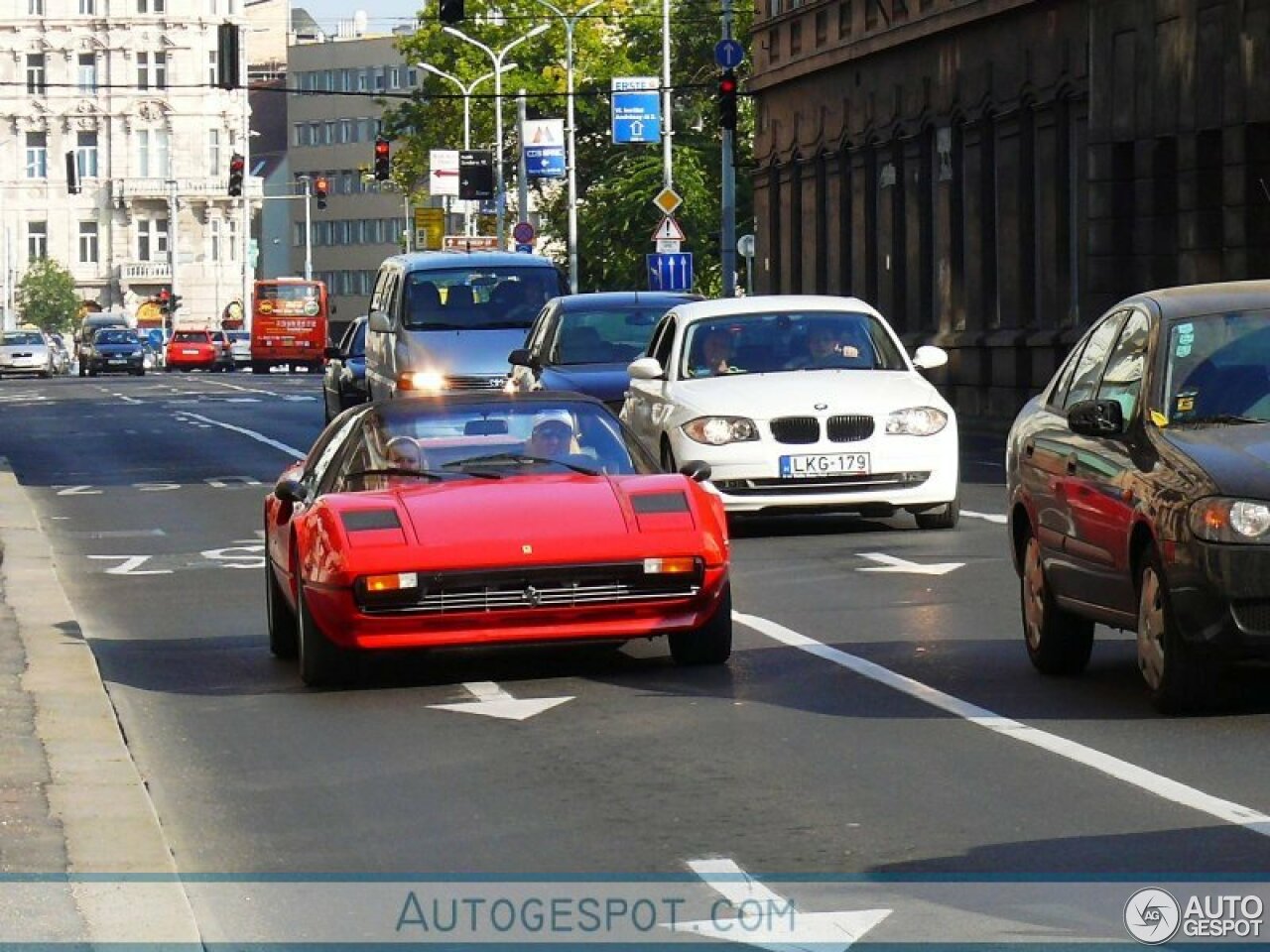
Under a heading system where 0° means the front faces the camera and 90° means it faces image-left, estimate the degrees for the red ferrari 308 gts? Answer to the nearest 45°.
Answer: approximately 0°

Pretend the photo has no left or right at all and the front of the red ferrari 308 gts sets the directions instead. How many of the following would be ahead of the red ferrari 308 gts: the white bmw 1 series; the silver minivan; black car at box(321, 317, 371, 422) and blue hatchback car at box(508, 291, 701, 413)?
0

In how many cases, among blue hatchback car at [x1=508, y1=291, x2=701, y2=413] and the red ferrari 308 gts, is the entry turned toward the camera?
2

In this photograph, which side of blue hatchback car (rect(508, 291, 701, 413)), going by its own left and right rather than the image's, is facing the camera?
front

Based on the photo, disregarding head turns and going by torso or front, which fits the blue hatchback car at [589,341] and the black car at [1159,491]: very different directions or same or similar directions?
same or similar directions

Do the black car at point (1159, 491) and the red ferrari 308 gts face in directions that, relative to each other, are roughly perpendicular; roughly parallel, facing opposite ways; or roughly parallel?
roughly parallel

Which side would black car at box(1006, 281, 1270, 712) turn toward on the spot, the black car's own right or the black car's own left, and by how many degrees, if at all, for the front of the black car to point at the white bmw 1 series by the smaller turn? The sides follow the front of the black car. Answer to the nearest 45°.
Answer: approximately 180°

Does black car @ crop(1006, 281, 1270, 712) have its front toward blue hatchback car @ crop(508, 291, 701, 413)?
no

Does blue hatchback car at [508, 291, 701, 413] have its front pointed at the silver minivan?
no

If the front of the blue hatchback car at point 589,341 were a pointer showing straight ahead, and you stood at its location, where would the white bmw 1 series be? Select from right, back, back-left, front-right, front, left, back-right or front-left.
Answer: front

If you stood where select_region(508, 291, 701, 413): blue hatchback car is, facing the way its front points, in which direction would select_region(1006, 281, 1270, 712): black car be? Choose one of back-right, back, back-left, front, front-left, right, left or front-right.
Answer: front

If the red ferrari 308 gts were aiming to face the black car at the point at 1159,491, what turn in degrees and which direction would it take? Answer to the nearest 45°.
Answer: approximately 45° to its left

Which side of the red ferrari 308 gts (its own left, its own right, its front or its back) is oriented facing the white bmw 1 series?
back

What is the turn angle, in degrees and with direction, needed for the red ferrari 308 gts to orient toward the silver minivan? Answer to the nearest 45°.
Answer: approximately 180°

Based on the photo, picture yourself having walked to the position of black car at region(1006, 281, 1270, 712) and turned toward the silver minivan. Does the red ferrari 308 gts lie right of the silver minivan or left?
left

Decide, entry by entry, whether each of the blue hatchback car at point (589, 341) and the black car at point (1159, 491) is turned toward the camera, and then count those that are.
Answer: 2
